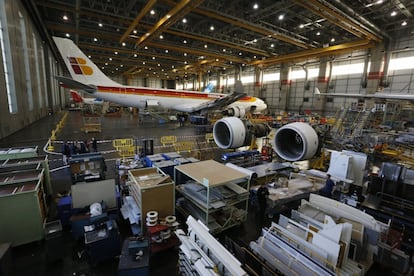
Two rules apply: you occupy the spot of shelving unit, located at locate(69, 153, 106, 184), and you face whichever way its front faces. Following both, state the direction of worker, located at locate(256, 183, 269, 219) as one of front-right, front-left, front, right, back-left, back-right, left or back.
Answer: front-left

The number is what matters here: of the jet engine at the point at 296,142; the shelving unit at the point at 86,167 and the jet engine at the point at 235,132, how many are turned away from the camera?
0

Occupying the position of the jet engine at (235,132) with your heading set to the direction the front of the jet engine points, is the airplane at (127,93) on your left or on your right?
on your right

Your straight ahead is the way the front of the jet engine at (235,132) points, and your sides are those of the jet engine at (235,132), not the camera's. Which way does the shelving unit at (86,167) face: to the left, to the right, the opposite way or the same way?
to the left

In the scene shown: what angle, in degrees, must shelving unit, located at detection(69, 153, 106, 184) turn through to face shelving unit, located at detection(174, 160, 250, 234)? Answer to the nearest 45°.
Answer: approximately 45° to its left

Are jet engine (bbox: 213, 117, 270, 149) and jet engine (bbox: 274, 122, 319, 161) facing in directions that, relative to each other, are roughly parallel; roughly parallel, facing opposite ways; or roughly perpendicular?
roughly parallel

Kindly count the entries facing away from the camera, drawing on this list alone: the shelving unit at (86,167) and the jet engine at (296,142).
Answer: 0

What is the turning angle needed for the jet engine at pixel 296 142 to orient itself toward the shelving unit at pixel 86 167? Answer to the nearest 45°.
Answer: approximately 45° to its right

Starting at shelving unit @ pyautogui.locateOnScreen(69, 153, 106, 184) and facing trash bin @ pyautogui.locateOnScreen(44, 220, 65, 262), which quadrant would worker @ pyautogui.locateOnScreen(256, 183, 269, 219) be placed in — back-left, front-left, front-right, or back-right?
front-left

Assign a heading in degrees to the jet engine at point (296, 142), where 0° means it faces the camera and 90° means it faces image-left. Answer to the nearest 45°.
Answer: approximately 45°

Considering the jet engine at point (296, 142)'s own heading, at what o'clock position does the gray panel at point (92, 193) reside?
The gray panel is roughly at 1 o'clock from the jet engine.

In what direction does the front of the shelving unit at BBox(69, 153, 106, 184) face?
toward the camera

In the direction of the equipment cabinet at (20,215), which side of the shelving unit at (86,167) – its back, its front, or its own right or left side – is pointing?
front

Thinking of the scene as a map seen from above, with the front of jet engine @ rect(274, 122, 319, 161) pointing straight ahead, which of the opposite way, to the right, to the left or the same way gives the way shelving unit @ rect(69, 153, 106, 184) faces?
to the left

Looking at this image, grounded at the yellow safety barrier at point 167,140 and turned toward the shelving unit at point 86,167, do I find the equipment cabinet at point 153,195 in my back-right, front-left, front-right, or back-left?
front-left

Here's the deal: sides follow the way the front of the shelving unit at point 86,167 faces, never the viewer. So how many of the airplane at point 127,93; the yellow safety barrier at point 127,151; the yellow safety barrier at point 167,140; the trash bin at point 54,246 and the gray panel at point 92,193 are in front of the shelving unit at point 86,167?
2
